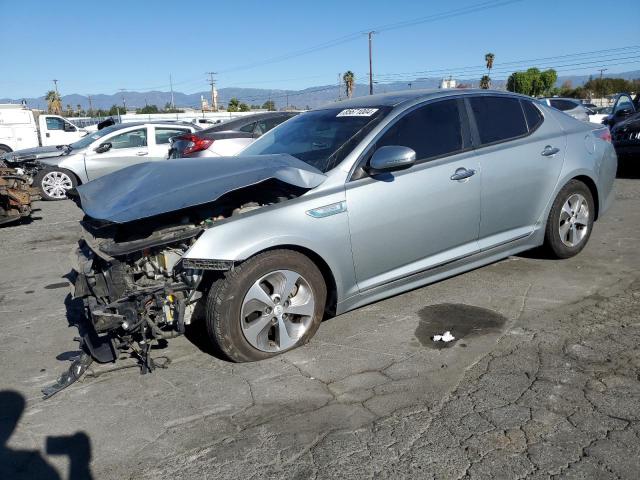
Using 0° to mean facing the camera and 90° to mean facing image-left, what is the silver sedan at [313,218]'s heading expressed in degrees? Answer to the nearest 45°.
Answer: approximately 45°

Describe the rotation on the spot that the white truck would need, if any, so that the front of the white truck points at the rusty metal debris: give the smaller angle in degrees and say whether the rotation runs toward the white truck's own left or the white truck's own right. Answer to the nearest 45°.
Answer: approximately 90° to the white truck's own right

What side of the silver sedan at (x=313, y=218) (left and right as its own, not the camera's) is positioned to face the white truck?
right

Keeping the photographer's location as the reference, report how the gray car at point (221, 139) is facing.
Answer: facing away from the viewer and to the right of the viewer

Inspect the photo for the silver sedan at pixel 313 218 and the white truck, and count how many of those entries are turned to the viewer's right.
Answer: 1

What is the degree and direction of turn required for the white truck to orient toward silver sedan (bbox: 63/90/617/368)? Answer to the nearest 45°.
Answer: approximately 90° to its right

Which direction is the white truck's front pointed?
to the viewer's right

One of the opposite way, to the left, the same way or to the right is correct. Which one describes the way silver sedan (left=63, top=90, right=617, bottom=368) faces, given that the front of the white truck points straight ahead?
the opposite way

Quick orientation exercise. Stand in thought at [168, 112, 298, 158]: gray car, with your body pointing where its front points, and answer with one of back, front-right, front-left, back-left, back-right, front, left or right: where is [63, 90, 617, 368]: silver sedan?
back-right

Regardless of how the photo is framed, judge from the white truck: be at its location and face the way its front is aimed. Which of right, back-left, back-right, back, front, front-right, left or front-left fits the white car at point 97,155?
right
